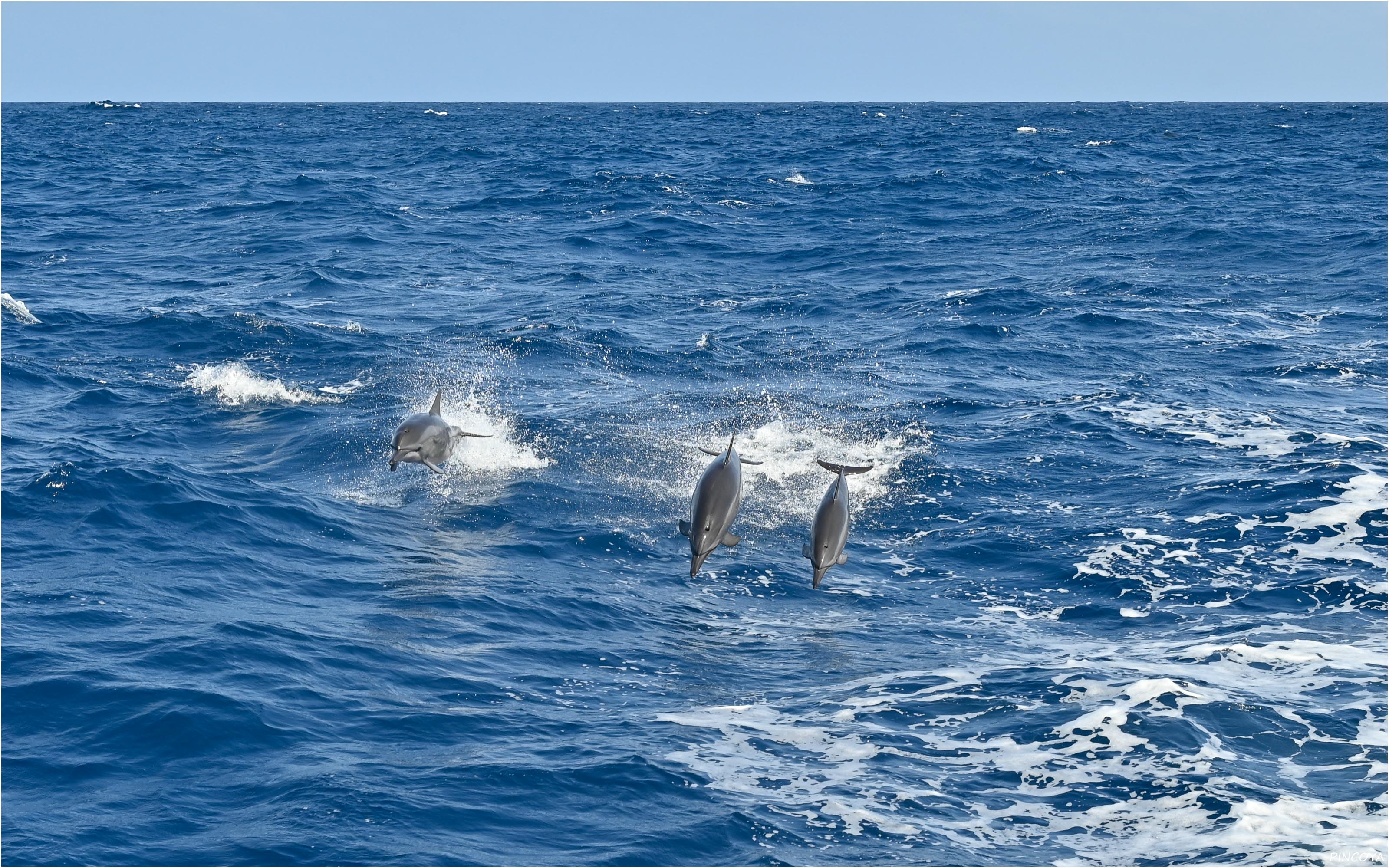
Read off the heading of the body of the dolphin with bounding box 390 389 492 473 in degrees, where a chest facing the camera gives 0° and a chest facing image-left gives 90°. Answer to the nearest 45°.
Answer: approximately 45°

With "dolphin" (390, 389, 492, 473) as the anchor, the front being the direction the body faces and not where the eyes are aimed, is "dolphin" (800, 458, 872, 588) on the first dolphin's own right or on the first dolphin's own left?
on the first dolphin's own left

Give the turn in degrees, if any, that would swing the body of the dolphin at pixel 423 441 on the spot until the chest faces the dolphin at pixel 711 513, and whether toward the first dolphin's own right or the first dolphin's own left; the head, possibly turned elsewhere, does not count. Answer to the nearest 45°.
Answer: approximately 90° to the first dolphin's own left
